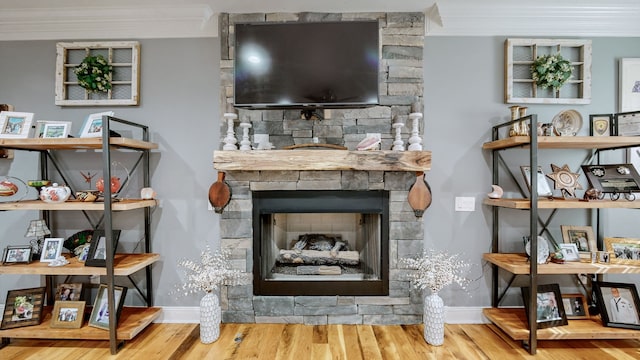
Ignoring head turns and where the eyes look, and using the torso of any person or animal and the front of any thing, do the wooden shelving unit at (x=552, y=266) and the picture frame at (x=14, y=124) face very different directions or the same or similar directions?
same or similar directions

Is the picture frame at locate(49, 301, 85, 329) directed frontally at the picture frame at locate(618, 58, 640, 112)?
no

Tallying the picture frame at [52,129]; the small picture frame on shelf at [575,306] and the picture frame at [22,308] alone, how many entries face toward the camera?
3

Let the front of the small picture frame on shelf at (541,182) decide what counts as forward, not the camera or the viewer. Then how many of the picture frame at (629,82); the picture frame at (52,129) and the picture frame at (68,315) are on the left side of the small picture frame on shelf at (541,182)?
1

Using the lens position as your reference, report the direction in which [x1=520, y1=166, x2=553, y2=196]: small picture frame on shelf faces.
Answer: facing the viewer and to the right of the viewer

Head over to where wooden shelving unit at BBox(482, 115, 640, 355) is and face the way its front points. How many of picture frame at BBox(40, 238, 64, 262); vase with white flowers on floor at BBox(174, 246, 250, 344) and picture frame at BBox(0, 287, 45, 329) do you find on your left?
0

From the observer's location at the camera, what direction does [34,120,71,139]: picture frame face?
facing the viewer

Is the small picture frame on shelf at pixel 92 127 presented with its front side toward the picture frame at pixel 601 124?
no

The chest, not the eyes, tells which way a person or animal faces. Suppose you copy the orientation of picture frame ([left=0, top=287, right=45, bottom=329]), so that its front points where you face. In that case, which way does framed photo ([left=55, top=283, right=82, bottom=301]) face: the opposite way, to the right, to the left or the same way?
the same way

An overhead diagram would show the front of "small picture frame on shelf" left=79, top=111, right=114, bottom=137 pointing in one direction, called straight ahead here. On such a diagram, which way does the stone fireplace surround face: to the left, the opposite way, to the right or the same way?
the same way

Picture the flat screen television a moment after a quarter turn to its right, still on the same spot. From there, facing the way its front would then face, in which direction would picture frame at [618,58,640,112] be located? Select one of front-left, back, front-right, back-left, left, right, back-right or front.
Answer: back

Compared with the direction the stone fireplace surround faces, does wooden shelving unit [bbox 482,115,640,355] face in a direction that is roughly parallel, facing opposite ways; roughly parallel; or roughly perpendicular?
roughly parallel

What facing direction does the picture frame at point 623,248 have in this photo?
toward the camera

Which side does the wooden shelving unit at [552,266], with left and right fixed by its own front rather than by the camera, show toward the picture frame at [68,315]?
right
